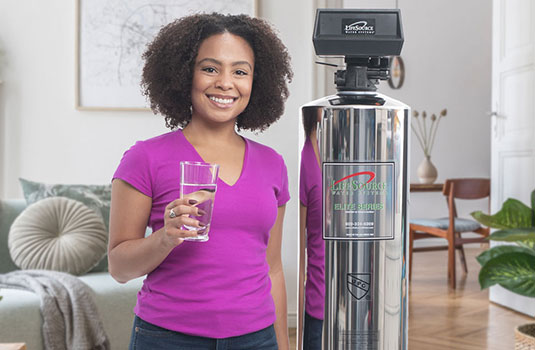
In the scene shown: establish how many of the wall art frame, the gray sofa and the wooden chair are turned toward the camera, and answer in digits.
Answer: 2

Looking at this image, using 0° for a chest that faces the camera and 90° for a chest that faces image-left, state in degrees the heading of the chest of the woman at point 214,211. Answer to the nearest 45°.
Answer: approximately 315°

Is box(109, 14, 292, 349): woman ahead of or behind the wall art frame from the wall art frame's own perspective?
ahead

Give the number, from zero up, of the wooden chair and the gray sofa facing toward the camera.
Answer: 1

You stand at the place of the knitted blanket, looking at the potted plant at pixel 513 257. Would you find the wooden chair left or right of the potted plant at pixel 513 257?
left

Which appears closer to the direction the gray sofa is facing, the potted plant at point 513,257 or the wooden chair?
the potted plant

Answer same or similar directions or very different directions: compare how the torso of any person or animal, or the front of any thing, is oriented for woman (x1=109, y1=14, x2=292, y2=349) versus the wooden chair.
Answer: very different directions

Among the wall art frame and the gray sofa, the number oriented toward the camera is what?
2

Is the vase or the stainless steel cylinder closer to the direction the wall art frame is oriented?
the stainless steel cylinder

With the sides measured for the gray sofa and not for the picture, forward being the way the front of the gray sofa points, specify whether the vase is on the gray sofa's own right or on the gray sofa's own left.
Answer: on the gray sofa's own left
